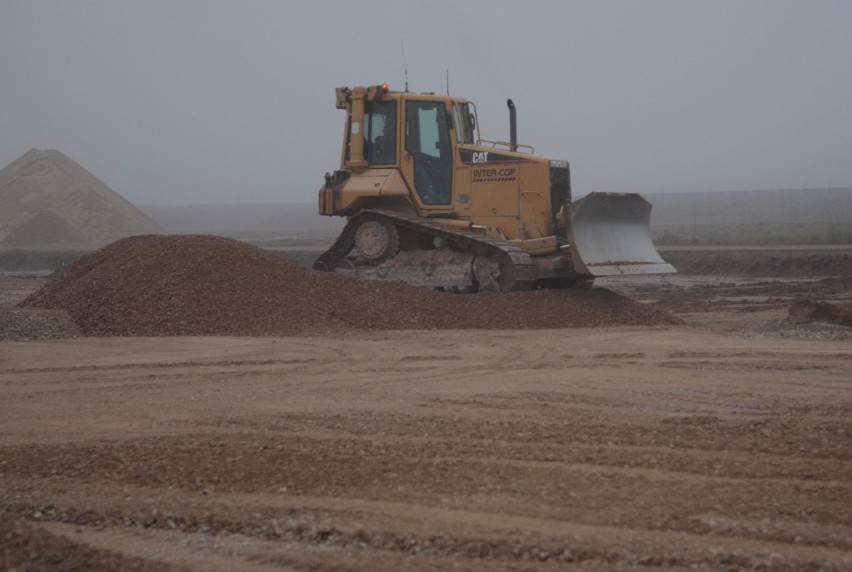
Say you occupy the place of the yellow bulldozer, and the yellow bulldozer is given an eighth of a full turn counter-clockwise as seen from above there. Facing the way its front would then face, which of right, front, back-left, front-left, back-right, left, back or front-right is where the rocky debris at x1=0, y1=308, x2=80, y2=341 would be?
back-right

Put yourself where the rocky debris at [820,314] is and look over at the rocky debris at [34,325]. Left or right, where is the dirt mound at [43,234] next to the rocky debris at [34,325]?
right

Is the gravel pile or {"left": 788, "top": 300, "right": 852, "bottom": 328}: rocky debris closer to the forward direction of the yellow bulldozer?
the rocky debris

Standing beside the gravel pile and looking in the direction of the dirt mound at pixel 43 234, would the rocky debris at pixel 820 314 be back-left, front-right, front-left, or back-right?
back-right

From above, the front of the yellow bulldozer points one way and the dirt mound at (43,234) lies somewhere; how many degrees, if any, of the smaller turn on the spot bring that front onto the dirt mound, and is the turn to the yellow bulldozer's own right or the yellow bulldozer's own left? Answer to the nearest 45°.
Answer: approximately 180°

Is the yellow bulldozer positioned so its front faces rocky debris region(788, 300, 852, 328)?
yes

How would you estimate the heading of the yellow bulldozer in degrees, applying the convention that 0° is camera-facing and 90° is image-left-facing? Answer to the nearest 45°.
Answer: approximately 315°
